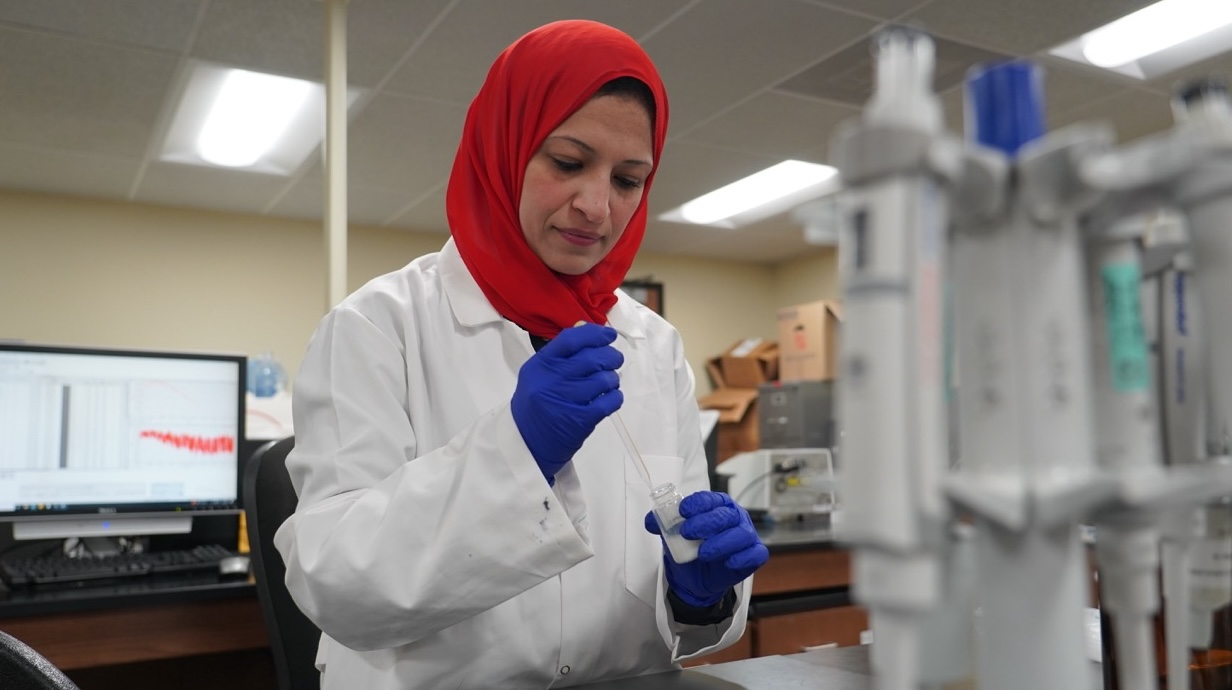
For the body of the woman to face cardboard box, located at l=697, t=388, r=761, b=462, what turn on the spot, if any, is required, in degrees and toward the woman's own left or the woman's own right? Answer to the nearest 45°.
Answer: approximately 135° to the woman's own left

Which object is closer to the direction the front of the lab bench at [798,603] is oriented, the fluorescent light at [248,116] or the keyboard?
the keyboard

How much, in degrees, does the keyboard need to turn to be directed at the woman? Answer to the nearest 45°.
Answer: approximately 45° to its left

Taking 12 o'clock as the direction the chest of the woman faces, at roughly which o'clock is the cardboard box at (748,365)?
The cardboard box is roughly at 8 o'clock from the woman.

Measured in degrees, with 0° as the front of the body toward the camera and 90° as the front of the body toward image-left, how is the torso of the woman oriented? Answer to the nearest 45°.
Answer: approximately 315°

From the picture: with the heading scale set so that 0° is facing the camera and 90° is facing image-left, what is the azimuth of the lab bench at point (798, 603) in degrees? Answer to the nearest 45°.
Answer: approximately 0°

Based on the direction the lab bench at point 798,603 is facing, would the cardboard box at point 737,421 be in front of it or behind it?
behind

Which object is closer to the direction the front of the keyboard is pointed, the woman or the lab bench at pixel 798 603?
the woman

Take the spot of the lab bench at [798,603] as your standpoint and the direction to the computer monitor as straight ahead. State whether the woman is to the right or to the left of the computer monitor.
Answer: left

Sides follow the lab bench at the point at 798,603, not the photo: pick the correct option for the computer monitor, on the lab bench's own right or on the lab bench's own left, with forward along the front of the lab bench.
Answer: on the lab bench's own right

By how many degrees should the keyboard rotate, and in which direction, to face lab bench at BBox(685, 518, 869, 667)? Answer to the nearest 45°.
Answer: approximately 90° to its left

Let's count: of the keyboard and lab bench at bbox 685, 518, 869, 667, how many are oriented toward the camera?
2
